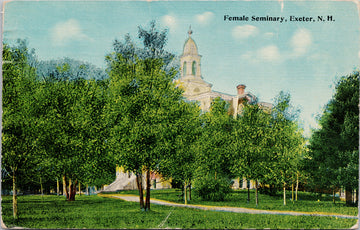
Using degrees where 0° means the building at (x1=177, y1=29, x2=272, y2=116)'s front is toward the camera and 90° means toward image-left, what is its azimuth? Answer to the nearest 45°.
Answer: approximately 45°
